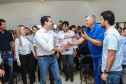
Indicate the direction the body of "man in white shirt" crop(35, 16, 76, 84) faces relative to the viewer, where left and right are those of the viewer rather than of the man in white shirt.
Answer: facing the viewer and to the right of the viewer

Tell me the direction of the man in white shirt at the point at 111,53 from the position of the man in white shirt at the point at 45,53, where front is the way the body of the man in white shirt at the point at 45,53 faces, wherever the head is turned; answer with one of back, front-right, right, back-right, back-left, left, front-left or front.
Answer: front

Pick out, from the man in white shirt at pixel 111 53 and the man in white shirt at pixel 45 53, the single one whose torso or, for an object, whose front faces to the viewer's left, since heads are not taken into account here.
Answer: the man in white shirt at pixel 111 53

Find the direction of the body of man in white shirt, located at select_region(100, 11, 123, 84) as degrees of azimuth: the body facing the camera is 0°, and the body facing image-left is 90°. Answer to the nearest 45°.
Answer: approximately 90°

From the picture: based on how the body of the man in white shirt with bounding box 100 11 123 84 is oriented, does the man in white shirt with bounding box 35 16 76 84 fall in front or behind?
in front

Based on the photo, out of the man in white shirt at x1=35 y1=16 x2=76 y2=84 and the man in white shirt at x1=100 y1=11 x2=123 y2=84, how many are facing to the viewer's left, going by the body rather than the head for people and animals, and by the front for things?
1

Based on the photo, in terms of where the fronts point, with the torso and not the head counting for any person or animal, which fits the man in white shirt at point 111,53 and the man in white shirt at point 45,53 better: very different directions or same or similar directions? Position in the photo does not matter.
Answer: very different directions
